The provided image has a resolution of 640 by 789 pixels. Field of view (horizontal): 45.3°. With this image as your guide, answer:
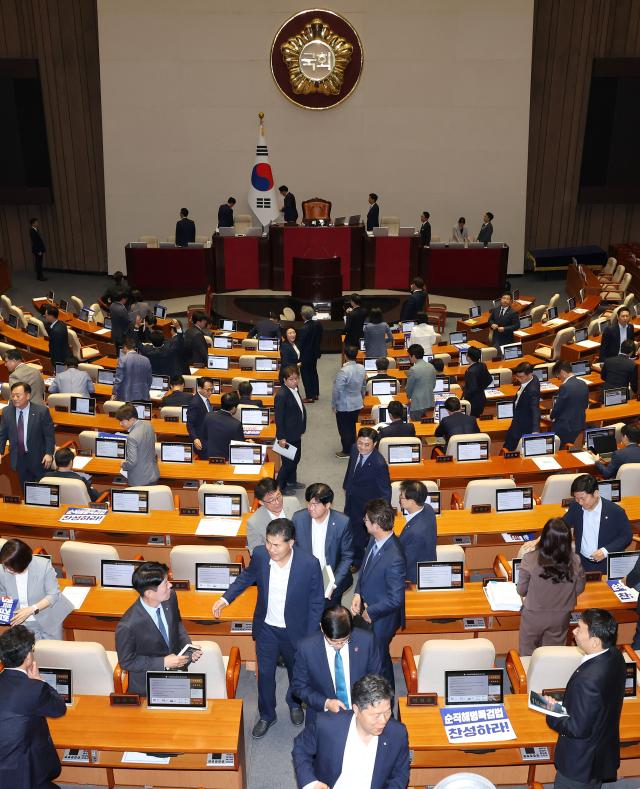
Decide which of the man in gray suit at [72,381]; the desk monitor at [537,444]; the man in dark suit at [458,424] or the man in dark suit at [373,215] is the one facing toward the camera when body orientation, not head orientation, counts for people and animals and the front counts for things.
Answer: the desk monitor

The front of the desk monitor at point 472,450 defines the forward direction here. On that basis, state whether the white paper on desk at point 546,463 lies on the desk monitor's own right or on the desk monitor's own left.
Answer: on the desk monitor's own left

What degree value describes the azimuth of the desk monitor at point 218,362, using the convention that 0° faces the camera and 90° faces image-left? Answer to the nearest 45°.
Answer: approximately 0°

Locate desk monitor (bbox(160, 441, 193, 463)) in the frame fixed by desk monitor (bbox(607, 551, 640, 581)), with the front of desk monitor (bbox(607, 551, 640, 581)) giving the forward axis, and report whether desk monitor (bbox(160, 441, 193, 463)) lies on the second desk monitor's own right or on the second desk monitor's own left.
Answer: on the second desk monitor's own right

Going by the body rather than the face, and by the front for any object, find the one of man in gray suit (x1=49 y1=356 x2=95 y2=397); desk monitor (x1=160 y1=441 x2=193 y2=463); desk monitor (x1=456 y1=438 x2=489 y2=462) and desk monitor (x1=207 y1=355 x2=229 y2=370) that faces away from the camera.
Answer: the man in gray suit

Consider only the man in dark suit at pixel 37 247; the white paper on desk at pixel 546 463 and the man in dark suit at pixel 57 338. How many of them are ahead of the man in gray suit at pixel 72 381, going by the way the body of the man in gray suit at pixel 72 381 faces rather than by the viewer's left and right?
2

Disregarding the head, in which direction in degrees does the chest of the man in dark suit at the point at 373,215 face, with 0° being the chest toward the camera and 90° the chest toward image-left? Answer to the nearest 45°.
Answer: approximately 90°

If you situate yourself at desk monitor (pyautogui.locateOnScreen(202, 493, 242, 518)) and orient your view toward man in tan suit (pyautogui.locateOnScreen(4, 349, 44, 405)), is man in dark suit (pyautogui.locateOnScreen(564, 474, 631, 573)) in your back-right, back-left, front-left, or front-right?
back-right

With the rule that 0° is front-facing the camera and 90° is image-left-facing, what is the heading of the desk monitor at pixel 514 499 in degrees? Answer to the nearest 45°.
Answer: approximately 0°

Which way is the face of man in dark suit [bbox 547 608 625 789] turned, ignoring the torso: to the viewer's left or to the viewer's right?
to the viewer's left

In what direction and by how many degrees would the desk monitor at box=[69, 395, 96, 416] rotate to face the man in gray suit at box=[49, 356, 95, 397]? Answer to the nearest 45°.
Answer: approximately 180°

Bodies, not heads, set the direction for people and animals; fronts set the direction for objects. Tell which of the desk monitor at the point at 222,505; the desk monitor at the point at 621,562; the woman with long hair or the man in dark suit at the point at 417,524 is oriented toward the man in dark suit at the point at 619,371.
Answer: the woman with long hair
